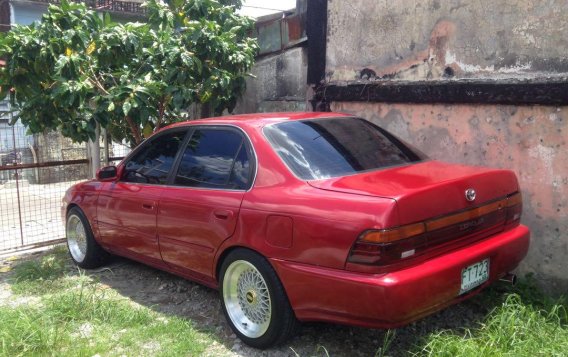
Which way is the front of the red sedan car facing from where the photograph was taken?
facing away from the viewer and to the left of the viewer

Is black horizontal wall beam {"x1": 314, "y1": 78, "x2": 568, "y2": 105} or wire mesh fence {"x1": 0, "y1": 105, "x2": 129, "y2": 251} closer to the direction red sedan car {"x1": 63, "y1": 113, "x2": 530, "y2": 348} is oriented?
the wire mesh fence

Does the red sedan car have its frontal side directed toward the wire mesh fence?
yes

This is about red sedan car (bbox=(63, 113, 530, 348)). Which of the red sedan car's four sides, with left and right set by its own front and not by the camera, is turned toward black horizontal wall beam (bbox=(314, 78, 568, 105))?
right

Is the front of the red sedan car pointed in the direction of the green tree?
yes
